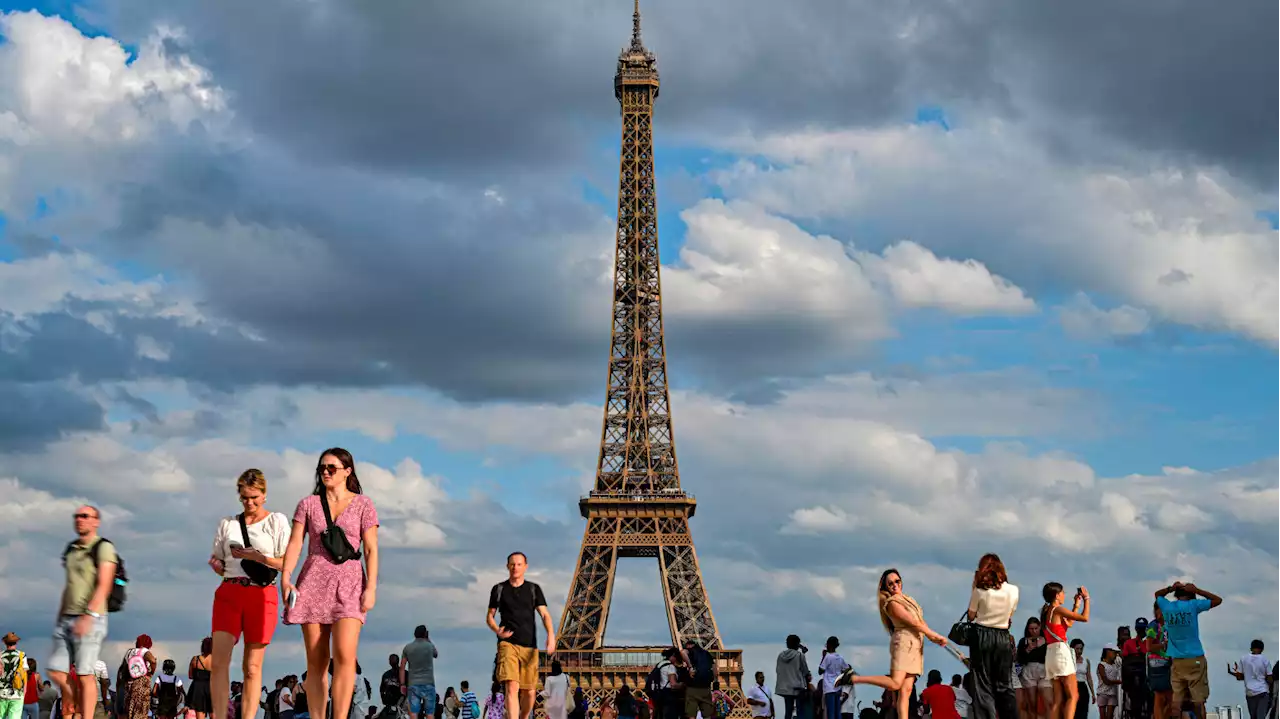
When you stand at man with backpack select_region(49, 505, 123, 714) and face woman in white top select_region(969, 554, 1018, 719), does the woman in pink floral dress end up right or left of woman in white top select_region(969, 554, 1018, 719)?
right

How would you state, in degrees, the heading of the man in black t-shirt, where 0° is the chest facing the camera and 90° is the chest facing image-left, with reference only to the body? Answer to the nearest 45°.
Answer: approximately 0°

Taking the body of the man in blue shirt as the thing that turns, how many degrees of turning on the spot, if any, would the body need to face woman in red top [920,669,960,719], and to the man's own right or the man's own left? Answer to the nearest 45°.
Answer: approximately 90° to the man's own left

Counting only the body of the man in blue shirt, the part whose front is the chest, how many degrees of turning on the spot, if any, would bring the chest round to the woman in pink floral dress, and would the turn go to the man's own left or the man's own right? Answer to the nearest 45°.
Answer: approximately 135° to the man's own left

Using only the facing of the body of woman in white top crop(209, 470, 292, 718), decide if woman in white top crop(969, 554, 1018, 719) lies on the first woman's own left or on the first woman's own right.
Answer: on the first woman's own left

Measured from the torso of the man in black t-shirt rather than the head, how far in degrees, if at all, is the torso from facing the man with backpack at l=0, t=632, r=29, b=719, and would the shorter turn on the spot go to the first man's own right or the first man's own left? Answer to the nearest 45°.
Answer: approximately 135° to the first man's own right

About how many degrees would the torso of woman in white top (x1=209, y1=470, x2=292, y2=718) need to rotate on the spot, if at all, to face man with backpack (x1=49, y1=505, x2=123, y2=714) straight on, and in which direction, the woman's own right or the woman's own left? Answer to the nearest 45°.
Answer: approximately 90° to the woman's own right

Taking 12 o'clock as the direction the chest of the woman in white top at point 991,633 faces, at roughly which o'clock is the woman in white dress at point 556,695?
The woman in white dress is roughly at 10 o'clock from the woman in white top.

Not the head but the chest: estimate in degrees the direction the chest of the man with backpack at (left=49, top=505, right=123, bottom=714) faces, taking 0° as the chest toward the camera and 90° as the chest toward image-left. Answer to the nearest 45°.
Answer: approximately 45°

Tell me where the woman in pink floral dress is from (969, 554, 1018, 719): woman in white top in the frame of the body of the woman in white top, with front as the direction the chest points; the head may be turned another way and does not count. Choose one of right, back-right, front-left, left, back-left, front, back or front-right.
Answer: back-left

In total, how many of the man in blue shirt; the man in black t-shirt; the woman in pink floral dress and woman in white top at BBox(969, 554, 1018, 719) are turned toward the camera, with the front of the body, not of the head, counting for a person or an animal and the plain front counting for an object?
2

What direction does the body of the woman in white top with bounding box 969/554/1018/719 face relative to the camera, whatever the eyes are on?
away from the camera
